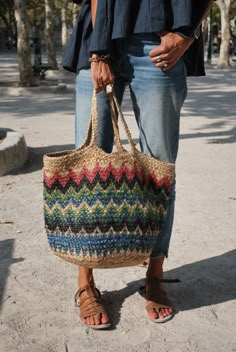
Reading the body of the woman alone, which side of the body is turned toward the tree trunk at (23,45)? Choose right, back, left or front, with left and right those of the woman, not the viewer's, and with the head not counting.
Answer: back

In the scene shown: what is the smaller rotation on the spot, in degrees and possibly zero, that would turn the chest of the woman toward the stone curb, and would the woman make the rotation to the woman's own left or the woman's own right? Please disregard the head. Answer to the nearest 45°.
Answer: approximately 180°

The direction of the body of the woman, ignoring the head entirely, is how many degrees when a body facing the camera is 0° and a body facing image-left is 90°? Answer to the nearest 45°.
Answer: approximately 0°

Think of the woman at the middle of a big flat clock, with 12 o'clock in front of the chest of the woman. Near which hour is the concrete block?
The concrete block is roughly at 5 o'clock from the woman.

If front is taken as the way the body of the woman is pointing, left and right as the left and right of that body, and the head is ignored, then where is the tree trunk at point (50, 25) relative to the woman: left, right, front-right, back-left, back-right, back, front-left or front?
back
